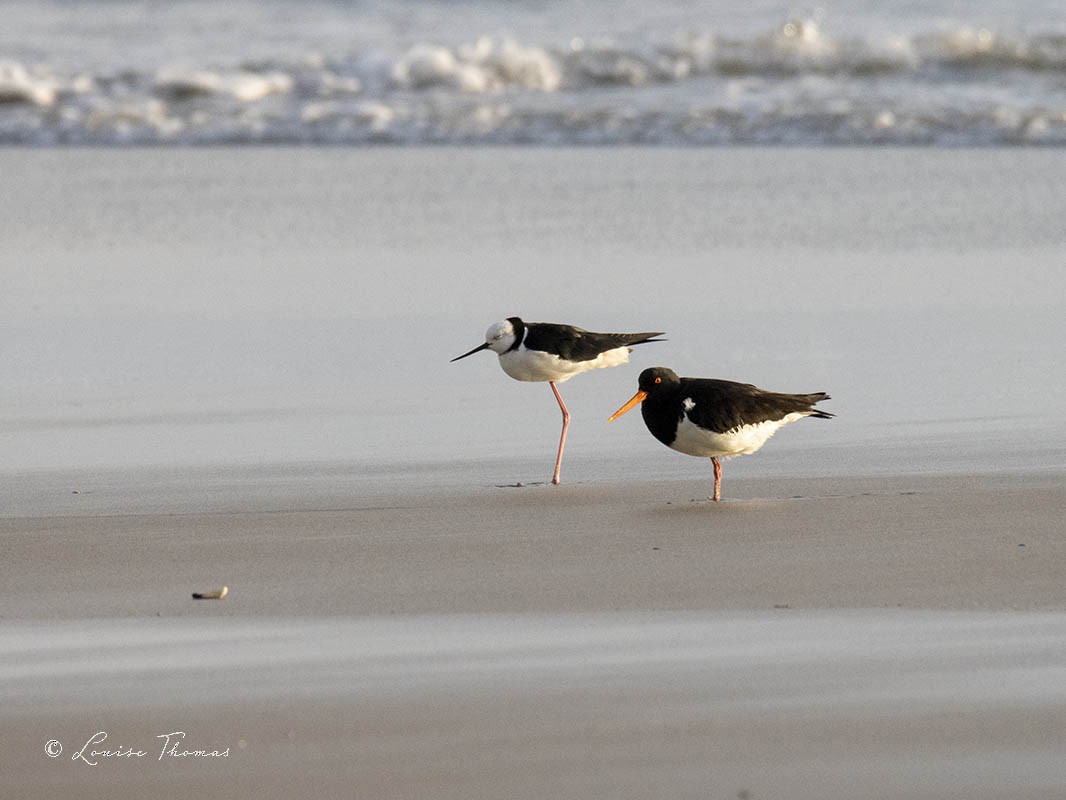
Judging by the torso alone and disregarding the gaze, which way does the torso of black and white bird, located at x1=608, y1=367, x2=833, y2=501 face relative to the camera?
to the viewer's left

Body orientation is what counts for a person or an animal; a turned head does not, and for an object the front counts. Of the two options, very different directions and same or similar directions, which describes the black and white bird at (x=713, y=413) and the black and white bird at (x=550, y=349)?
same or similar directions

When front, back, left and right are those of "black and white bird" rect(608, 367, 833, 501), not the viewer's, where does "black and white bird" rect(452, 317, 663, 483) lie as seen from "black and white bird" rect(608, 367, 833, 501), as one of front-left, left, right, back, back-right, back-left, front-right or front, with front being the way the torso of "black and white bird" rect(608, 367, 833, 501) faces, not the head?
front-right

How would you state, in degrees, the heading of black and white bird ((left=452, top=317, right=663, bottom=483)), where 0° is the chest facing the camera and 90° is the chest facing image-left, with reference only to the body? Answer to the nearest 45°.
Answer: approximately 90°

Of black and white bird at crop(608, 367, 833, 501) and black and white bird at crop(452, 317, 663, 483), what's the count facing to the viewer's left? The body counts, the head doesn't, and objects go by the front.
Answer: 2

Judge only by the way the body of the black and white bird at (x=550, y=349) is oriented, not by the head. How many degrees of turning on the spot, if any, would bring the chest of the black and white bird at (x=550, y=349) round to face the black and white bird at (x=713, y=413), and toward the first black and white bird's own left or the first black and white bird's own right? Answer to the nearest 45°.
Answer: approximately 135° to the first black and white bird's own left
